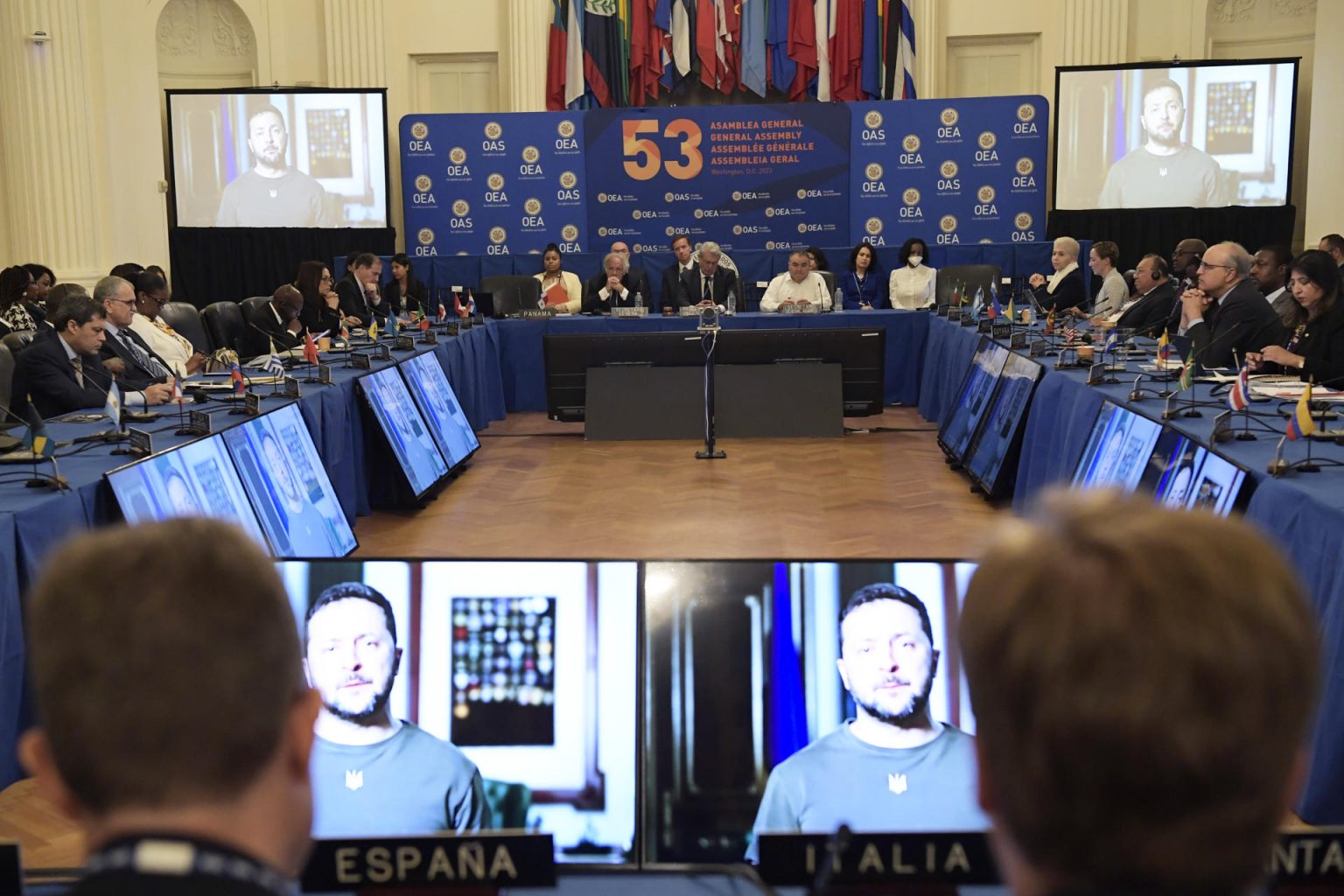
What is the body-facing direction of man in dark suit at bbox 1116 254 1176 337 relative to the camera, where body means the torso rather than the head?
to the viewer's left

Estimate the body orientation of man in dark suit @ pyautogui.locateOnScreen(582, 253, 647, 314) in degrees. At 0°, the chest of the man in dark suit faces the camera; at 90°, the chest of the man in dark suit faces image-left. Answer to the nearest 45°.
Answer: approximately 0°

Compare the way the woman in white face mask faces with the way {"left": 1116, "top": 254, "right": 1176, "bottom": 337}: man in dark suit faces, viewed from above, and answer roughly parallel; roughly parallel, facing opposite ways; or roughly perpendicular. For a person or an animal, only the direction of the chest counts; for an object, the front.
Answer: roughly perpendicular

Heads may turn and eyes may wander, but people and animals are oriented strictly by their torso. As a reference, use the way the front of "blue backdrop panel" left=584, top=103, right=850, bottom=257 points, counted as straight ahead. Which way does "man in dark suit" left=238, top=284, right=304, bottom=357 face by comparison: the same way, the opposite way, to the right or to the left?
to the left

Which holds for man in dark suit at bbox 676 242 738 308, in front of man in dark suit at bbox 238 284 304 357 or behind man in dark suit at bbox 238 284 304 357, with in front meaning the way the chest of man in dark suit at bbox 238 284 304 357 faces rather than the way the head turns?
in front

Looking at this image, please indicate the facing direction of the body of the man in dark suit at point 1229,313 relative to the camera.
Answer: to the viewer's left

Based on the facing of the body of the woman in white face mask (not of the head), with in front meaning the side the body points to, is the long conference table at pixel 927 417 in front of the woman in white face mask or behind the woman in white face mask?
in front

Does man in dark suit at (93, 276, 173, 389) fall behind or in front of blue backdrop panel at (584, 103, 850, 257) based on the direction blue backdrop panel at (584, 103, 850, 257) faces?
in front

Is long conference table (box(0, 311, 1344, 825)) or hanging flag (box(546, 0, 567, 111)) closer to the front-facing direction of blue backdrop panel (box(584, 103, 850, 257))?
the long conference table

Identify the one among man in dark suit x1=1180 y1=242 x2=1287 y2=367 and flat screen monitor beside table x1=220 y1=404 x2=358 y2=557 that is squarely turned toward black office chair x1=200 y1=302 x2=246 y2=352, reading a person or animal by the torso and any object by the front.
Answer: the man in dark suit

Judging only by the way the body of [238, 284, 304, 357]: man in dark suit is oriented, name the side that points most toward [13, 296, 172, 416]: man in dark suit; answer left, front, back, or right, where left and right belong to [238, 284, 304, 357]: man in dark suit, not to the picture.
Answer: right

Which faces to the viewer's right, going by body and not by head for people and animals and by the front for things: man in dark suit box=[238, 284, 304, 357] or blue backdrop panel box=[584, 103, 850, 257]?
the man in dark suit

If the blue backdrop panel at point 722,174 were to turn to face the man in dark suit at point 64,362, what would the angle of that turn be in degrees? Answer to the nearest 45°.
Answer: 0° — it already faces them

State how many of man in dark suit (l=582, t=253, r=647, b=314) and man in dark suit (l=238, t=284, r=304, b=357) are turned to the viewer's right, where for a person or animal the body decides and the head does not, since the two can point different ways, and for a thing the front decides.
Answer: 1

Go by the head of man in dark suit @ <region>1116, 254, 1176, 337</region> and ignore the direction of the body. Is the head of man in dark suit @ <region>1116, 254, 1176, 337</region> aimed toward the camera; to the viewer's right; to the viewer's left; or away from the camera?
to the viewer's left

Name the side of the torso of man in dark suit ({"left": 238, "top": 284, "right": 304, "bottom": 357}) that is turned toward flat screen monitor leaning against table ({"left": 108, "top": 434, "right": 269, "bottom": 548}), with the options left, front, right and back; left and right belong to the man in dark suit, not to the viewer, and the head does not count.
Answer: right
